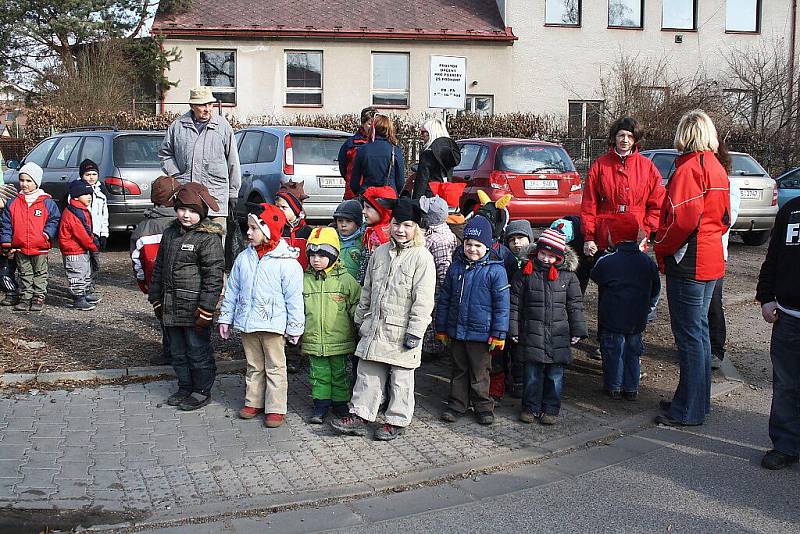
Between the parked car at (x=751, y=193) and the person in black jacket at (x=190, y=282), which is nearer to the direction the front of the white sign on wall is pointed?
the person in black jacket

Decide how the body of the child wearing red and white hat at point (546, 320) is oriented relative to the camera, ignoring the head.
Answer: toward the camera

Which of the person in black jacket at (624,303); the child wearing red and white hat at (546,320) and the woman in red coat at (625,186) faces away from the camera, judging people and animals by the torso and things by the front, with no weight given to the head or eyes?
the person in black jacket

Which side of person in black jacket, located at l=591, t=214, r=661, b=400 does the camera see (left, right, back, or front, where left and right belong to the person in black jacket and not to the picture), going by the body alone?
back

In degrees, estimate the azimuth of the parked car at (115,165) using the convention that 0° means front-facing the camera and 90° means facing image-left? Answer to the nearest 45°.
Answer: approximately 135°

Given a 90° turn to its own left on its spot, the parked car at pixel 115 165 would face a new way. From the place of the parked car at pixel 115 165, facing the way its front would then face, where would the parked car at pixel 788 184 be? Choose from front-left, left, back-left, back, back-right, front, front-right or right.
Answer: back-left

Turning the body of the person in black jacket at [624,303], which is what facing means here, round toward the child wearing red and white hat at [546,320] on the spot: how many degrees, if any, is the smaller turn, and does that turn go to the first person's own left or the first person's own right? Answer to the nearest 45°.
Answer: approximately 135° to the first person's own left

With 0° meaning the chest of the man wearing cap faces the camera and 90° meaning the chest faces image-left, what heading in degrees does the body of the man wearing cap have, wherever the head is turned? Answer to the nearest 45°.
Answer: approximately 0°

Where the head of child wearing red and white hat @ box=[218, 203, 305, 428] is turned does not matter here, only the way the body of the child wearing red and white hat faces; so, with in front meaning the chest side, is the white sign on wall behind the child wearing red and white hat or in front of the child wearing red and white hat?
behind

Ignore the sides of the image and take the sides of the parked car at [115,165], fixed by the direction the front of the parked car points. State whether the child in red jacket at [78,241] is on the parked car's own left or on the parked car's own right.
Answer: on the parked car's own left

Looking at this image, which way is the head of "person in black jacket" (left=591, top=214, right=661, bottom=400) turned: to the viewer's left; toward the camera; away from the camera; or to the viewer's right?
away from the camera

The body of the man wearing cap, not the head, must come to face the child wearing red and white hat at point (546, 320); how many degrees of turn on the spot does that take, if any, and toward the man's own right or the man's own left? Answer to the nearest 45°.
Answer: approximately 45° to the man's own left

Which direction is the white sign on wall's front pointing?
toward the camera

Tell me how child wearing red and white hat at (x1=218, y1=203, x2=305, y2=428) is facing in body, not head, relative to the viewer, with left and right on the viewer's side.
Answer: facing the viewer and to the left of the viewer
